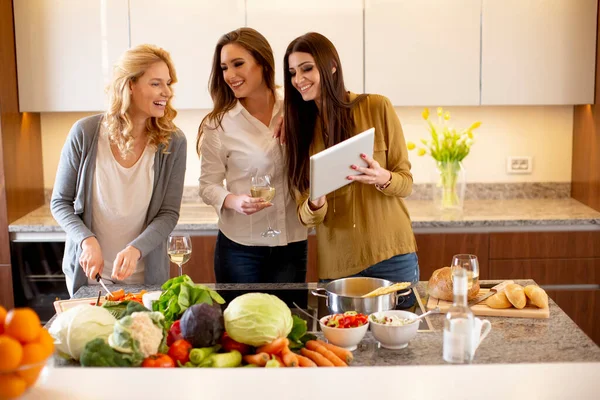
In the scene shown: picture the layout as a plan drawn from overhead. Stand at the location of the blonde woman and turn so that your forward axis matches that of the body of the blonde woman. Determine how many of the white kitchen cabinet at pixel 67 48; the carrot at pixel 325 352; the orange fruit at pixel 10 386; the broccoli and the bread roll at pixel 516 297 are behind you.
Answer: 1

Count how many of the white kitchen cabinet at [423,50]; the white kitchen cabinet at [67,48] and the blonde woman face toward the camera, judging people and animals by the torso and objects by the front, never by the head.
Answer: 3

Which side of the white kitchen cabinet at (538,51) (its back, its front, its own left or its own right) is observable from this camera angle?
front

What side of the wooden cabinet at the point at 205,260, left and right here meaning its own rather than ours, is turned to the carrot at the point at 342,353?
front

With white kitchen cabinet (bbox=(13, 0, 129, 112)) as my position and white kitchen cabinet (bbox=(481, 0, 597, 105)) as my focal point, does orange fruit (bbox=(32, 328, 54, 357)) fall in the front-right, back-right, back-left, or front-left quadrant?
front-right

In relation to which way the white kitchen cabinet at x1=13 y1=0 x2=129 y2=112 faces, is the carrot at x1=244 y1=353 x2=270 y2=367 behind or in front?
in front

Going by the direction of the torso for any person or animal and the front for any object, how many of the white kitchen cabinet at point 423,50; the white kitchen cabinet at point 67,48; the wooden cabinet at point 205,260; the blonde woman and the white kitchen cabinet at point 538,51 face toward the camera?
5

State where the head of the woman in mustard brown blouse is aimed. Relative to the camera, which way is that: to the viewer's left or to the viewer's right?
to the viewer's left

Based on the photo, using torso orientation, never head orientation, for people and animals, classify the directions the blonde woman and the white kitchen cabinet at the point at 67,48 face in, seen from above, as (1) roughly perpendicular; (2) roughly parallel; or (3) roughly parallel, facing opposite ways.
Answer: roughly parallel

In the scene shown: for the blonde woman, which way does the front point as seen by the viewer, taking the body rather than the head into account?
toward the camera

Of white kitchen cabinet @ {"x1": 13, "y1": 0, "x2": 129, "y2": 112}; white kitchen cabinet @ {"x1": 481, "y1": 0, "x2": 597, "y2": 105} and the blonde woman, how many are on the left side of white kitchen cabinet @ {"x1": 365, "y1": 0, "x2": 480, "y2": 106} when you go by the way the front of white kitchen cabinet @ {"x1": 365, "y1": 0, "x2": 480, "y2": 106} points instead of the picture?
1

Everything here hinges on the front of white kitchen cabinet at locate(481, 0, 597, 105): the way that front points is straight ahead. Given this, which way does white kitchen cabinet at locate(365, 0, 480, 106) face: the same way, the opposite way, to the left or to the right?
the same way

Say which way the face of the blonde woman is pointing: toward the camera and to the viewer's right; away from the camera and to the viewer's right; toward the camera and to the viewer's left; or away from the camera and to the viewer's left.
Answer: toward the camera and to the viewer's right

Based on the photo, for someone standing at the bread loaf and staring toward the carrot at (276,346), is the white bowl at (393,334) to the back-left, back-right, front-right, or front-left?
front-left

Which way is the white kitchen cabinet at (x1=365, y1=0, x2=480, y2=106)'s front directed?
toward the camera

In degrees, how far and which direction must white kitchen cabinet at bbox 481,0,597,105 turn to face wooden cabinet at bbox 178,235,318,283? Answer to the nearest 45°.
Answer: approximately 45° to its right
